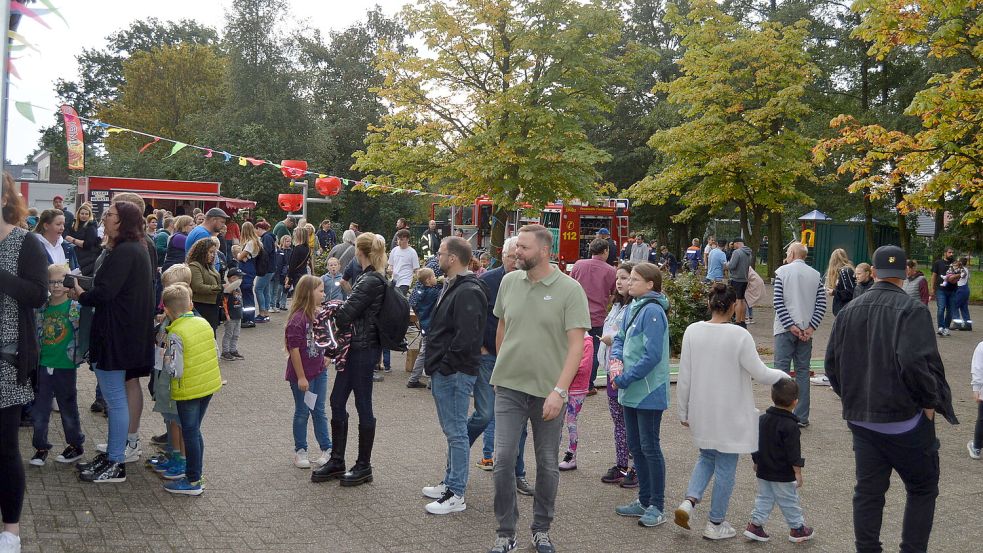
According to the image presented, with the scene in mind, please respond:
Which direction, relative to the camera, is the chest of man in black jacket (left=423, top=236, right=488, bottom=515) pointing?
to the viewer's left

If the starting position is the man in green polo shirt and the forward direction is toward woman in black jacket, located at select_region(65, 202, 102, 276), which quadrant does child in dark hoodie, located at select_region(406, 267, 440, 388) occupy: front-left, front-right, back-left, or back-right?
front-right

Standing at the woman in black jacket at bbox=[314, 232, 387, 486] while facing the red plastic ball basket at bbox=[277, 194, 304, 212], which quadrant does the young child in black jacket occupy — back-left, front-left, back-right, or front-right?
back-right

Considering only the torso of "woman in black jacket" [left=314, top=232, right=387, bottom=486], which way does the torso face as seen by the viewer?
to the viewer's left

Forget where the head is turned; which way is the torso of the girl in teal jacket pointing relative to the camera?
to the viewer's left

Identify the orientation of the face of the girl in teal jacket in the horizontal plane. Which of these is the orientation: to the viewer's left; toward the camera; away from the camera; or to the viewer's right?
to the viewer's left

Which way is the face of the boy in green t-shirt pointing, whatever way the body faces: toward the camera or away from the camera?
toward the camera

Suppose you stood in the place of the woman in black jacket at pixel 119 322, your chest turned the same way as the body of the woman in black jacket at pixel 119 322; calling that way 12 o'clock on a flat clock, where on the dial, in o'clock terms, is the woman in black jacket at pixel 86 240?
the woman in black jacket at pixel 86 240 is roughly at 3 o'clock from the woman in black jacket at pixel 119 322.

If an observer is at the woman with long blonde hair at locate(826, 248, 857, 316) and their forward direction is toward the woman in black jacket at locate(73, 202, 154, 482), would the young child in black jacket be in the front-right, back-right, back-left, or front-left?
front-left

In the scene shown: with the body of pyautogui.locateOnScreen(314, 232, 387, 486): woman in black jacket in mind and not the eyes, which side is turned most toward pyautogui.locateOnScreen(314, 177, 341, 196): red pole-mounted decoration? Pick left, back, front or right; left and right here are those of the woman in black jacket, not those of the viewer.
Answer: right

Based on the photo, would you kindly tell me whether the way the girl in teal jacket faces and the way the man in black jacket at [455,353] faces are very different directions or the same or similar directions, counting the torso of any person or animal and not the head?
same or similar directions

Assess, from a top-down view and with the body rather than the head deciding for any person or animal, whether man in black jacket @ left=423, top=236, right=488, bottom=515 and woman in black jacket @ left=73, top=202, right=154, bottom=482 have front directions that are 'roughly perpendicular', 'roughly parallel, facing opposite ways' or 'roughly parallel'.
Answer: roughly parallel

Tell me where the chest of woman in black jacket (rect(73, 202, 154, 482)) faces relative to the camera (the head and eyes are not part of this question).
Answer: to the viewer's left

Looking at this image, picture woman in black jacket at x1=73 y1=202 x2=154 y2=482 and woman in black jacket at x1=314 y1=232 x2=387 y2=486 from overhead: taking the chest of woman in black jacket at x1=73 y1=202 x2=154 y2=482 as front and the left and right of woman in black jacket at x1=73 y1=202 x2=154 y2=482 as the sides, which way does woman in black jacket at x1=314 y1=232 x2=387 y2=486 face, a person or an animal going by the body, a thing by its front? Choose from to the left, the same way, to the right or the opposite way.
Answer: the same way

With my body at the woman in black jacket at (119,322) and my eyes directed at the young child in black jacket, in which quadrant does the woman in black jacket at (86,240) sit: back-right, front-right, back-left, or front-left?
back-left
